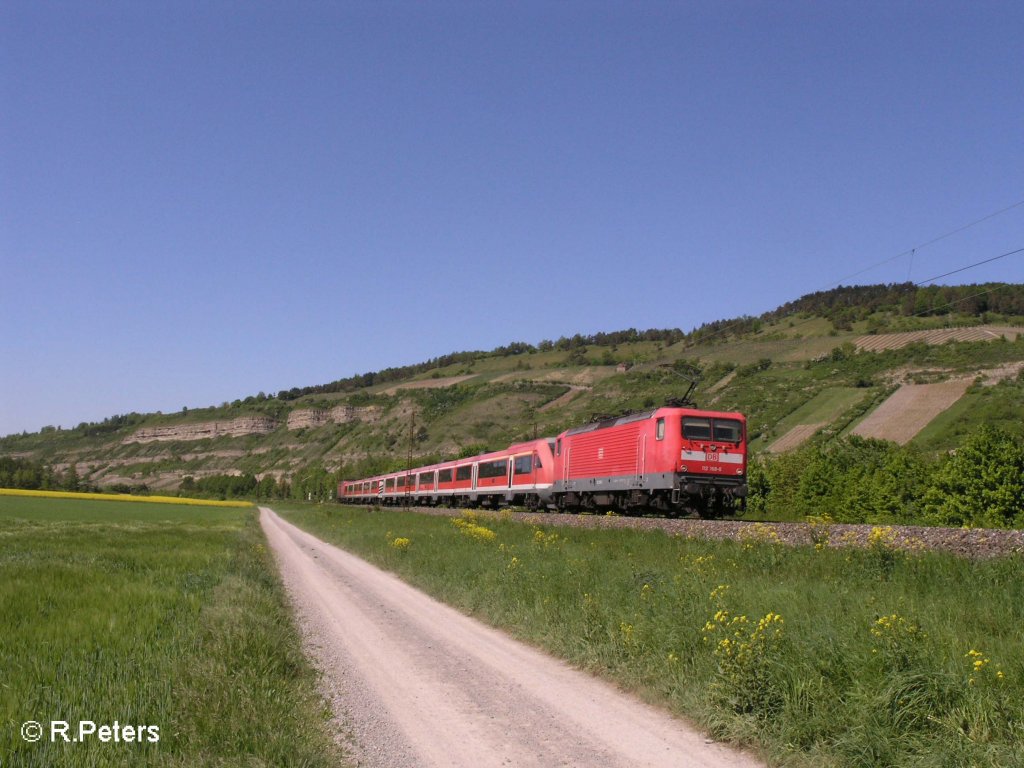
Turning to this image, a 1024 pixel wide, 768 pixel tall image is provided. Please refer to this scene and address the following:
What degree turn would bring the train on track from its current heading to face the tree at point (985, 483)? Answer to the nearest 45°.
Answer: approximately 90° to its left

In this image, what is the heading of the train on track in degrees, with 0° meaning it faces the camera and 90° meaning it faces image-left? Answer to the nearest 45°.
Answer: approximately 315°
